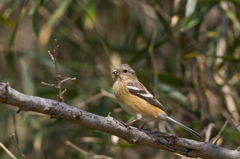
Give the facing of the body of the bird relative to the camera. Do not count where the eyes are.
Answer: to the viewer's left
